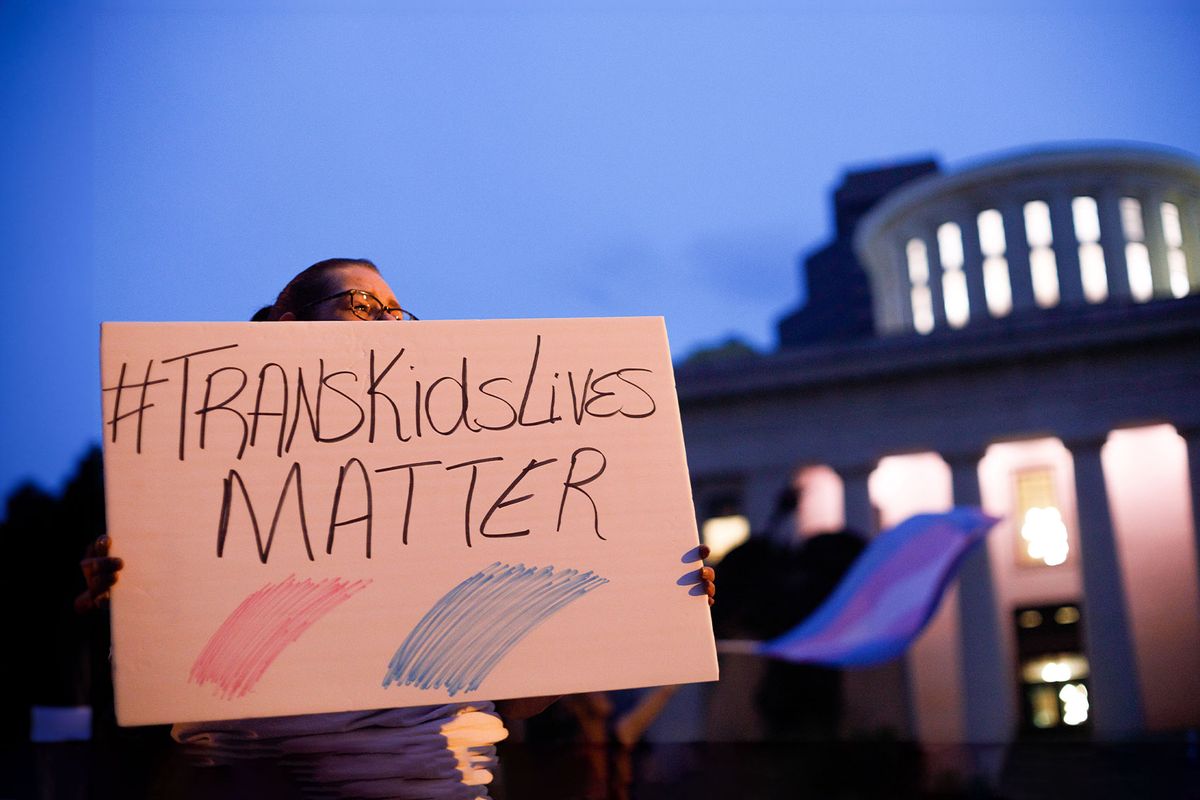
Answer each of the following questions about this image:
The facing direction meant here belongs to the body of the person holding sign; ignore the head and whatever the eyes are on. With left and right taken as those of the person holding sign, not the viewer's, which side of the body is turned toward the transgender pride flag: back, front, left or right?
back

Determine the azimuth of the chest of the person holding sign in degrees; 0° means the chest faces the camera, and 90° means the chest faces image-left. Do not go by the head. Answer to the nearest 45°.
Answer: approximately 315°

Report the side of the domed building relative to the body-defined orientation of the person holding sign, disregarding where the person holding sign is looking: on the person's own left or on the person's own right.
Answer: on the person's own left
